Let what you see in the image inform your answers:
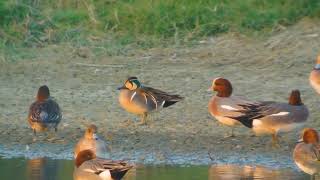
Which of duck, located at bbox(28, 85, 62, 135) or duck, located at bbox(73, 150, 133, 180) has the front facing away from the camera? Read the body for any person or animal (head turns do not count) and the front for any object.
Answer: duck, located at bbox(28, 85, 62, 135)

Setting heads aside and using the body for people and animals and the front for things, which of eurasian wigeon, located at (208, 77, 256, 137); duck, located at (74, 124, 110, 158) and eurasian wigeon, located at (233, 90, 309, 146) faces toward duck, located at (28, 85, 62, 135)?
eurasian wigeon, located at (208, 77, 256, 137)

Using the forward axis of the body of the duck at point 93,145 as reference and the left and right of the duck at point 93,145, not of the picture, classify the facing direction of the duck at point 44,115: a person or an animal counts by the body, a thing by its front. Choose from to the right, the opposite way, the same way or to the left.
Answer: the opposite way

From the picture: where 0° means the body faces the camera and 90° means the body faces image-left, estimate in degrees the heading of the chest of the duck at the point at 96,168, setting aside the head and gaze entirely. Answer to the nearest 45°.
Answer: approximately 90°

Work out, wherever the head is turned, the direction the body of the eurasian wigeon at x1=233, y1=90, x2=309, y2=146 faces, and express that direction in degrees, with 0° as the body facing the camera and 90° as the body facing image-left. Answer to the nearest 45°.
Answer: approximately 270°
